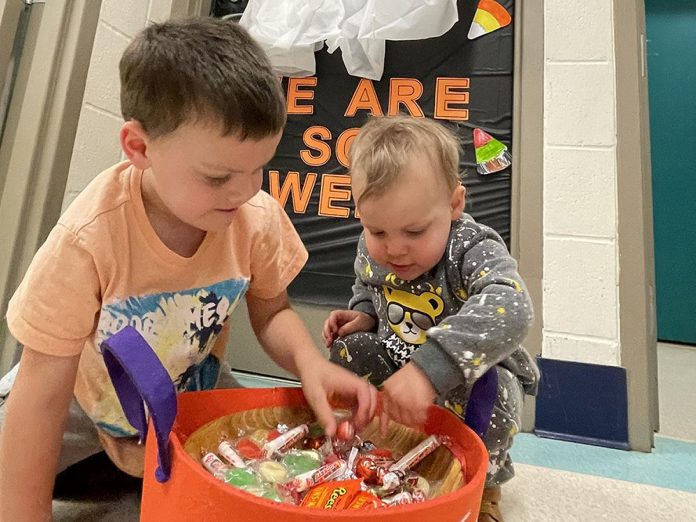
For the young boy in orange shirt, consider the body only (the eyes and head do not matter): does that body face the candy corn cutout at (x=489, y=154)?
no

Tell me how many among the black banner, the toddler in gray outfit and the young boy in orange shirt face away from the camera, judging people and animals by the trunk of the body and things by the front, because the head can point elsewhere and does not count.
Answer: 0

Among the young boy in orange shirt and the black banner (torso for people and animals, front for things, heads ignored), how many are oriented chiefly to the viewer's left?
0

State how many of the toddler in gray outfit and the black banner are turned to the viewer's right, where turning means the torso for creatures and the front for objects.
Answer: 0

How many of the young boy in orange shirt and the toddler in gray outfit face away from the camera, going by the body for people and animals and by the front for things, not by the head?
0

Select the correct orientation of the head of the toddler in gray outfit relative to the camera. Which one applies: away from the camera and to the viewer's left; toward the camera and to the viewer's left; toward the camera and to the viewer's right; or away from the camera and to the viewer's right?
toward the camera and to the viewer's left

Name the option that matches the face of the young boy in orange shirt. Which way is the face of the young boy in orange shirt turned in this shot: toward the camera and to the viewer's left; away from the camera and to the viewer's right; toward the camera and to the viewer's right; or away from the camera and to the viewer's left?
toward the camera and to the viewer's right

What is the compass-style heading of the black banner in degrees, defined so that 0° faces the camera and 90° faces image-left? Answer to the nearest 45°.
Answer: approximately 0°

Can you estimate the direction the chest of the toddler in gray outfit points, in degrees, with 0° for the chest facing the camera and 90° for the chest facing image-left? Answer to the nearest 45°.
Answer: approximately 45°
